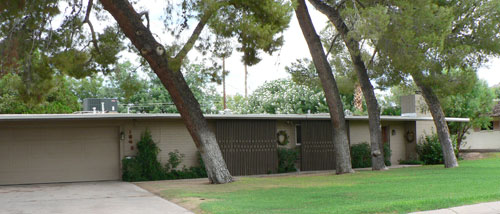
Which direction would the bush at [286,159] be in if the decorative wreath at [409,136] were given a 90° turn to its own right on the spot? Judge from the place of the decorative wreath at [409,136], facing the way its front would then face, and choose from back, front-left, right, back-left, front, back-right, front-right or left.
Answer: front-left

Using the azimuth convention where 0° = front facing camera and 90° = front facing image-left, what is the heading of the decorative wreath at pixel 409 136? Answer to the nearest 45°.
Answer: approximately 0°

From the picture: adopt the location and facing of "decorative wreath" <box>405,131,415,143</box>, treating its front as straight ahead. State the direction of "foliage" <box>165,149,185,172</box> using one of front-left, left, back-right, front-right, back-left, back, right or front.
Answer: front-right

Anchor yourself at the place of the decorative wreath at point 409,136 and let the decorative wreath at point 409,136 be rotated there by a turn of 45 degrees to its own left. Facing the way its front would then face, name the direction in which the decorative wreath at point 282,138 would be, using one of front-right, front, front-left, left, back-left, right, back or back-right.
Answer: right

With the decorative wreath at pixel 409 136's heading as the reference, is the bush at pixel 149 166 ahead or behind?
ahead

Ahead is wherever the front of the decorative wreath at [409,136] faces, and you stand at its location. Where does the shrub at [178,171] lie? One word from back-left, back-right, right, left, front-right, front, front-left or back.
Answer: front-right

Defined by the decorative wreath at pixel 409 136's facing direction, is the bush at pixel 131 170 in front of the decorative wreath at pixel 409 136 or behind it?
in front

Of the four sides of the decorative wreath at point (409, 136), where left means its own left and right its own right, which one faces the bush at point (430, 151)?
left
